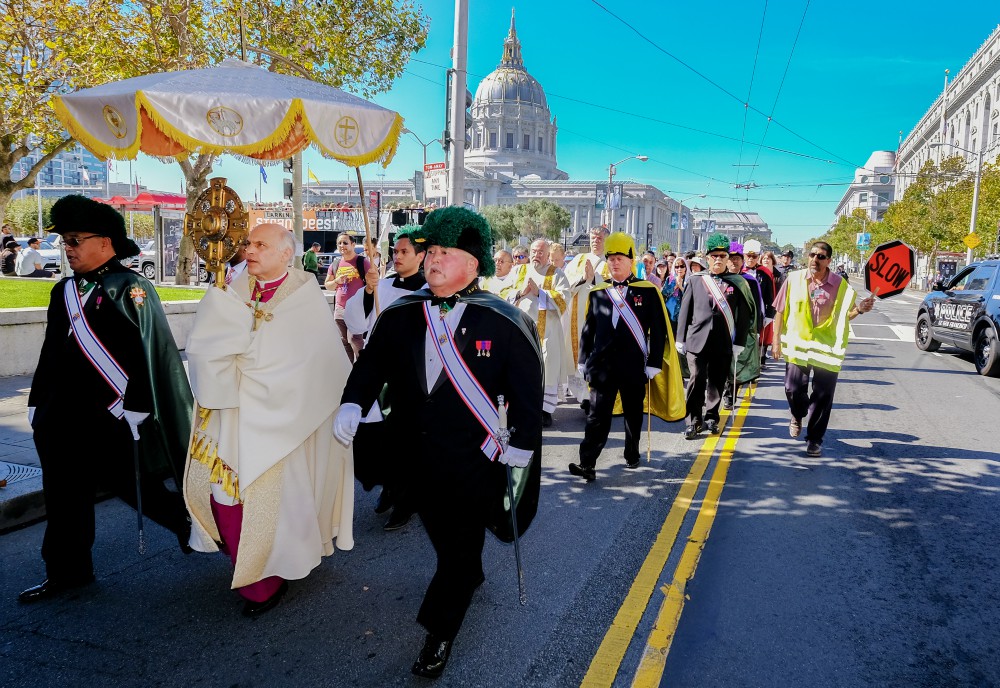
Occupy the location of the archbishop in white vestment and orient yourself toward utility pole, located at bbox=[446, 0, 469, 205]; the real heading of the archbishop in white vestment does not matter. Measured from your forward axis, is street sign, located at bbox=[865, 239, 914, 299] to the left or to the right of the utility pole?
right

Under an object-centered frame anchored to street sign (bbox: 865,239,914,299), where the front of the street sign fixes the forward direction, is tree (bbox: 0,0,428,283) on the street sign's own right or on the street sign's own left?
on the street sign's own right

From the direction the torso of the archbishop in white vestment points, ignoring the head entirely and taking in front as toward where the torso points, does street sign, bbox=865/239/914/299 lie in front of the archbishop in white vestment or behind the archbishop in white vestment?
behind

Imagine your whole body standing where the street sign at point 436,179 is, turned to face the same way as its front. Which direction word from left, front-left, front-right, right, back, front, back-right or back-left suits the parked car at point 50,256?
back-right

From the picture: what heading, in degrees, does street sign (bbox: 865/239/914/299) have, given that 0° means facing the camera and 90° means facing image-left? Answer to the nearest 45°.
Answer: approximately 0°

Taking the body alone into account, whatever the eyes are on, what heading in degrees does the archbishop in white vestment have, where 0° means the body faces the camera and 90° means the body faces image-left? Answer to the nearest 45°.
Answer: approximately 45°

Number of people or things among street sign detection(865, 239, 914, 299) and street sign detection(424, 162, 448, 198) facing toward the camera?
2
